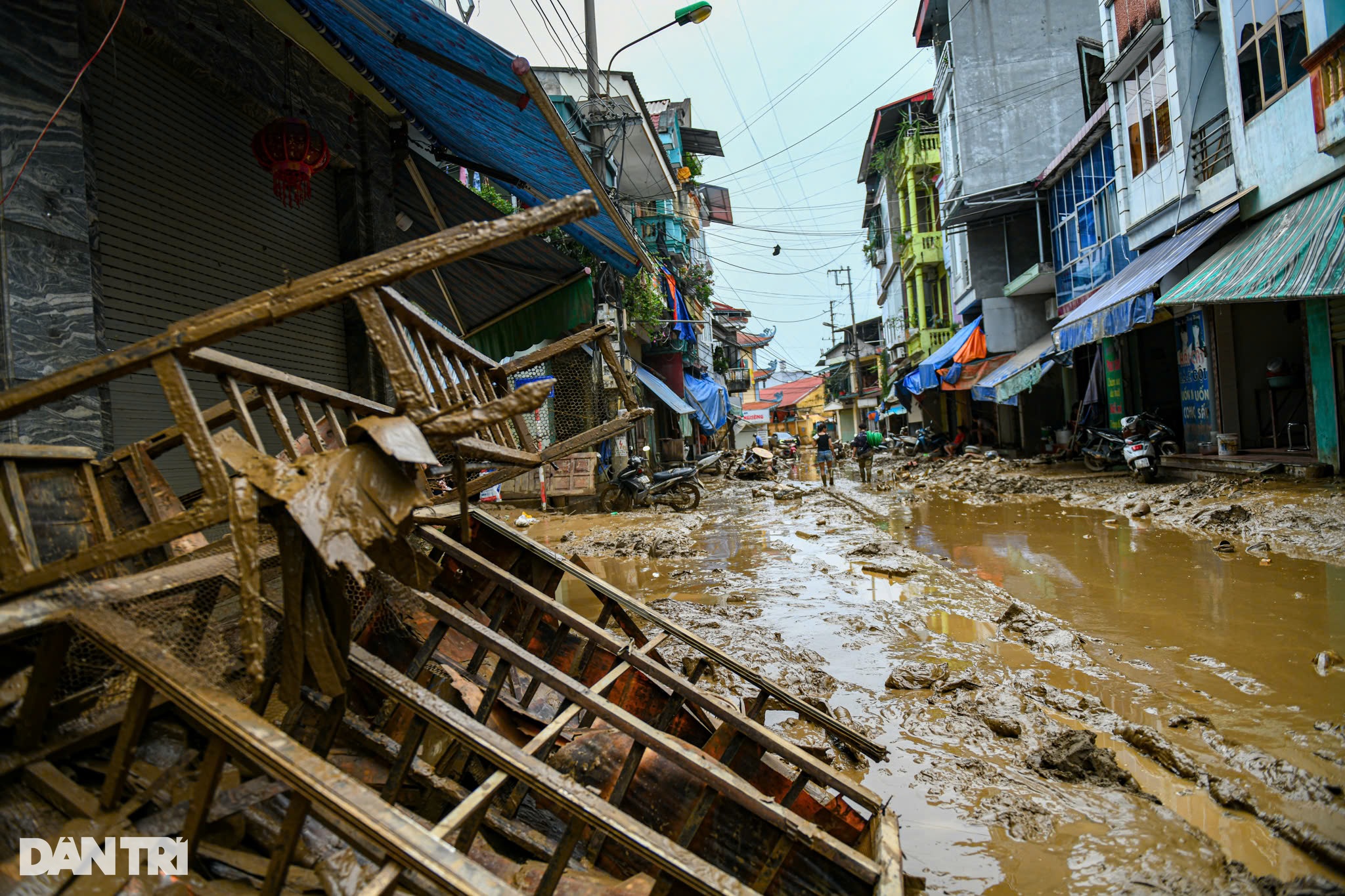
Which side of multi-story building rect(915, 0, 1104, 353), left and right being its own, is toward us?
left

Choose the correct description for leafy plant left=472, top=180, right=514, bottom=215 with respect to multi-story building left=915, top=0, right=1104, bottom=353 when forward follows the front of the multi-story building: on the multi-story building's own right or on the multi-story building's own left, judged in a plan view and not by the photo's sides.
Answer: on the multi-story building's own left

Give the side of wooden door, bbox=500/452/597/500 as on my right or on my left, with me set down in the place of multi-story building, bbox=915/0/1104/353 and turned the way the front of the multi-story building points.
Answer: on my left

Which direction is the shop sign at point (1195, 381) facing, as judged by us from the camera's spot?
facing the viewer and to the left of the viewer

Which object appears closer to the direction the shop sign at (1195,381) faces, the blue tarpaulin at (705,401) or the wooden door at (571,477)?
the wooden door

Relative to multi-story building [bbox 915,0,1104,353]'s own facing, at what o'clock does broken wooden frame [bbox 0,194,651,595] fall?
The broken wooden frame is roughly at 9 o'clock from the multi-story building.
